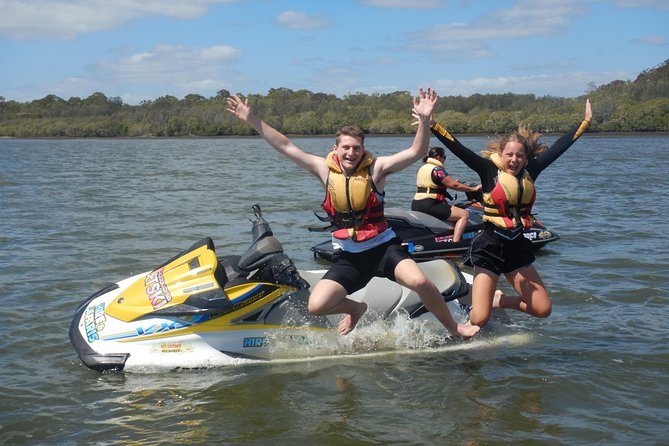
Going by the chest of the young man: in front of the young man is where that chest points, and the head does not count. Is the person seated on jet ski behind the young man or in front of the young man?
behind

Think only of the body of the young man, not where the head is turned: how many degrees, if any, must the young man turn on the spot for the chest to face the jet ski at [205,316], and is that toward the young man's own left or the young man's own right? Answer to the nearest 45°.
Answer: approximately 90° to the young man's own right

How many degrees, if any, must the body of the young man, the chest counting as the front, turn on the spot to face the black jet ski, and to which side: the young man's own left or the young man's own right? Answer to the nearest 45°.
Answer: approximately 180°

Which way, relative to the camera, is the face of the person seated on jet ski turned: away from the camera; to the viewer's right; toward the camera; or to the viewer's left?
to the viewer's right

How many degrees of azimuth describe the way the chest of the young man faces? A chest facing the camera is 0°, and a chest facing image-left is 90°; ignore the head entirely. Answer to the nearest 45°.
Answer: approximately 0°

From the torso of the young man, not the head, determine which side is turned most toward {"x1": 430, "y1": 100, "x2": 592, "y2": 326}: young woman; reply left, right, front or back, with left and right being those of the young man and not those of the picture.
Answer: left
